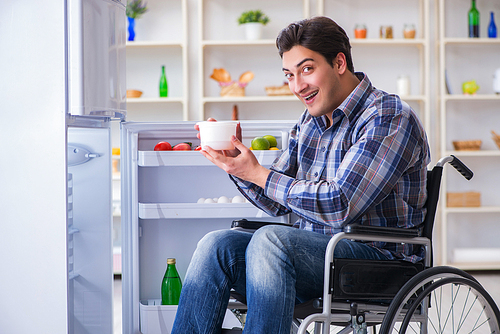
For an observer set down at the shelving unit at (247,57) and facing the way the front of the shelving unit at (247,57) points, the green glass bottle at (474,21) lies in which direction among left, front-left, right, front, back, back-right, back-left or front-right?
left

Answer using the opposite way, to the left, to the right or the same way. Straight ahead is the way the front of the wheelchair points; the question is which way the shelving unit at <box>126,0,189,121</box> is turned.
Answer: to the left

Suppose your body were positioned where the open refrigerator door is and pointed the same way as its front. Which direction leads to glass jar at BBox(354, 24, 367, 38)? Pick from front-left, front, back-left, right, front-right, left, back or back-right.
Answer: back-left

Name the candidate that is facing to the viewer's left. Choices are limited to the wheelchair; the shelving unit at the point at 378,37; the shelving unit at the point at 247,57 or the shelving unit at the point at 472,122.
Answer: the wheelchair

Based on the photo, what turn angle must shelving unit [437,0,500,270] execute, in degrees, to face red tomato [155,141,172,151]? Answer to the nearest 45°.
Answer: approximately 45° to its right

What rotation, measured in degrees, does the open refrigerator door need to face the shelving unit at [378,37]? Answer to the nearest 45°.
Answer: approximately 135° to its left

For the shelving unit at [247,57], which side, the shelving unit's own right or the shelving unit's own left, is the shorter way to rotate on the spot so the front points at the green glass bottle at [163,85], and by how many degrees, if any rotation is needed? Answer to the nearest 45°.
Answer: approximately 90° to the shelving unit's own right

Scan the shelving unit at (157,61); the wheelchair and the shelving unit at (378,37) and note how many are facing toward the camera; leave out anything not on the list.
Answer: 2

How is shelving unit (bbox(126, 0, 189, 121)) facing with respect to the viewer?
toward the camera

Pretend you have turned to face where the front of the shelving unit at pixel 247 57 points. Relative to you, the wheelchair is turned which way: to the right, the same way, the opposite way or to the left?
to the right

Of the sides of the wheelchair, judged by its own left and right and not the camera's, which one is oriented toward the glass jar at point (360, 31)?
right

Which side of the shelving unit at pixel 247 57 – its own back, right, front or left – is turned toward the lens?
front

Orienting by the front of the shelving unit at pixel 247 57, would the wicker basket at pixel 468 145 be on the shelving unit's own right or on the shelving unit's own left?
on the shelving unit's own left

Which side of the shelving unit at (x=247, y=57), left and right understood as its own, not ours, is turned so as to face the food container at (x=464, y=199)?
left

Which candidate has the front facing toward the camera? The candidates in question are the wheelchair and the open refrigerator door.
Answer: the open refrigerator door

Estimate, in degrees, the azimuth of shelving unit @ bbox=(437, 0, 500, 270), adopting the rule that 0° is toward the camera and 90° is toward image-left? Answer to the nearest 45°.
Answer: approximately 0°

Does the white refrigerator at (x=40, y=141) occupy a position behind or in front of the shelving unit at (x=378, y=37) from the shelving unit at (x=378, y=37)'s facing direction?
in front

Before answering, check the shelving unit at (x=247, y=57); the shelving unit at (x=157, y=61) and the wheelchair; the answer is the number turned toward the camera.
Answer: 2

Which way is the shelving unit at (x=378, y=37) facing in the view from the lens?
facing the viewer

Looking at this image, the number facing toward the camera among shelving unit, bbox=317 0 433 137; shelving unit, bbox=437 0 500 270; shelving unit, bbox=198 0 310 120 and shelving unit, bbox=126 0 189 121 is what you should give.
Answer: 4
